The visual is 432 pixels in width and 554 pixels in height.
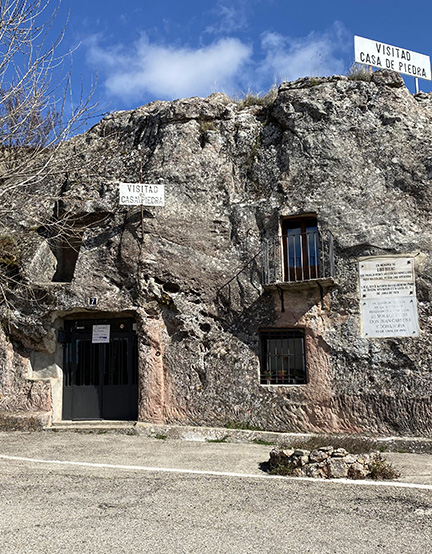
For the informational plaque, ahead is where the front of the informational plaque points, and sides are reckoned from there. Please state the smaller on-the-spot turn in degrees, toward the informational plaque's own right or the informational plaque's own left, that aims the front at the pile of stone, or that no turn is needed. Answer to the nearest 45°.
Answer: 0° — it already faces it

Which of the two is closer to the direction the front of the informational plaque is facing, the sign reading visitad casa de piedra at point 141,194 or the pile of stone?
the pile of stone

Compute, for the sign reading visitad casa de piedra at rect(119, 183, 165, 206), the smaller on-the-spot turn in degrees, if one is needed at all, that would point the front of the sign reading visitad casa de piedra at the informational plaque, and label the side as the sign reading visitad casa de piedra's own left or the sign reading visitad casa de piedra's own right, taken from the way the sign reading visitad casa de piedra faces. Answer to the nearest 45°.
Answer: approximately 90° to the sign reading visitad casa de piedra's own left

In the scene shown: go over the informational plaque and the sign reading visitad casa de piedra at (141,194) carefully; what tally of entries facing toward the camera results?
2

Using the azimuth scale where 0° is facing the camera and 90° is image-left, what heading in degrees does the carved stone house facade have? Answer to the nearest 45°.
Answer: approximately 0°
